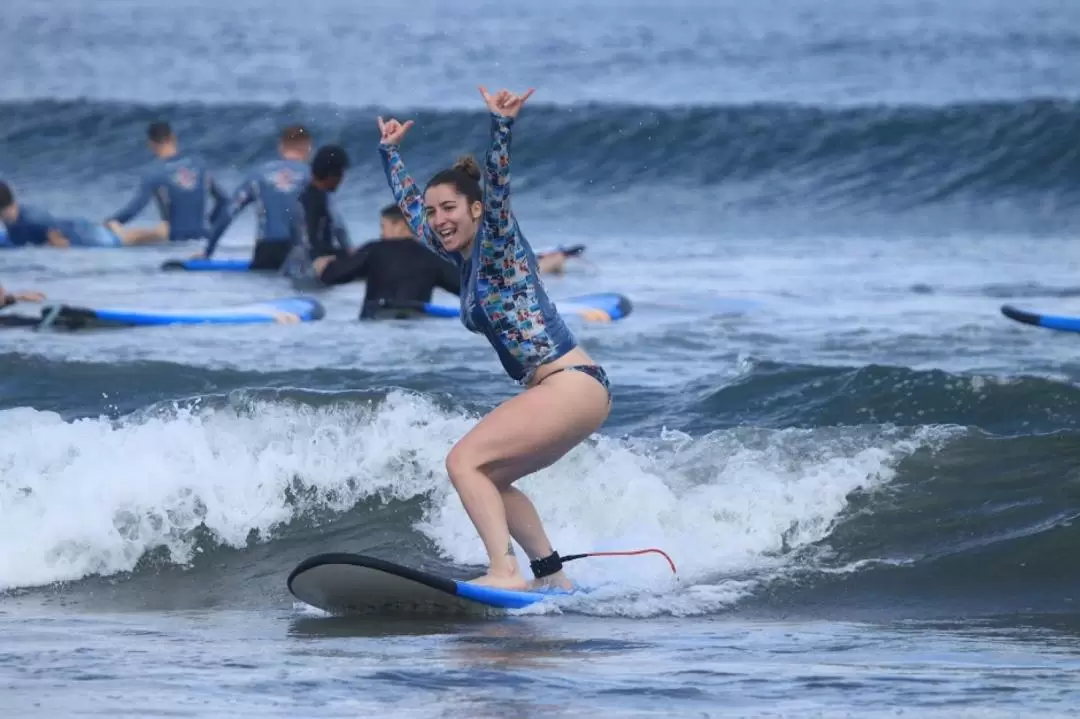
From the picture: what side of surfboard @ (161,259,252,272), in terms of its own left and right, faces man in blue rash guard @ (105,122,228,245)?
right

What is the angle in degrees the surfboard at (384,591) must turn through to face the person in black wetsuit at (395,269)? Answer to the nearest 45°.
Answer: approximately 90° to its right

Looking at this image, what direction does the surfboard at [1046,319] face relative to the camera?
to the viewer's left

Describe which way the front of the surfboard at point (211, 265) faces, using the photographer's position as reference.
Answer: facing to the left of the viewer

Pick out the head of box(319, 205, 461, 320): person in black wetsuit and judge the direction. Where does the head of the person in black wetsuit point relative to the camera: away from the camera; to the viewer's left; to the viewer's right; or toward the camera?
away from the camera

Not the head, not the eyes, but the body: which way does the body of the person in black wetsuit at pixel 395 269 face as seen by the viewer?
away from the camera

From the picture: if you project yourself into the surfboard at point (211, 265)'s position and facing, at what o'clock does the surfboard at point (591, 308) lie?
the surfboard at point (591, 308) is roughly at 8 o'clock from the surfboard at point (211, 265).

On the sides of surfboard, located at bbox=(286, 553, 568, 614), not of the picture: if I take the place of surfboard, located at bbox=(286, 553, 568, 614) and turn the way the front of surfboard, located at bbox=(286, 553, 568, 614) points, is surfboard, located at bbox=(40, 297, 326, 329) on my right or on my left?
on my right

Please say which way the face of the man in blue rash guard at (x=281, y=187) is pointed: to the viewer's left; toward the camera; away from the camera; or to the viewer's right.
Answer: away from the camera

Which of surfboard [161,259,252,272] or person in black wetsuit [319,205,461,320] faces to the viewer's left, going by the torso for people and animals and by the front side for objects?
the surfboard

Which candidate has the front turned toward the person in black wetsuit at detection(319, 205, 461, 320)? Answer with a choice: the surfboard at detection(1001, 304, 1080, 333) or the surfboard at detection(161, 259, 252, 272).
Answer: the surfboard at detection(1001, 304, 1080, 333)

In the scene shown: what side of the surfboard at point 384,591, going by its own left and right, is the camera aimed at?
left

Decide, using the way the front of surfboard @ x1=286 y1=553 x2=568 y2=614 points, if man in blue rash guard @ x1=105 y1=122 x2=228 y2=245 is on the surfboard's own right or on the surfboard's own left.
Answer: on the surfboard's own right
